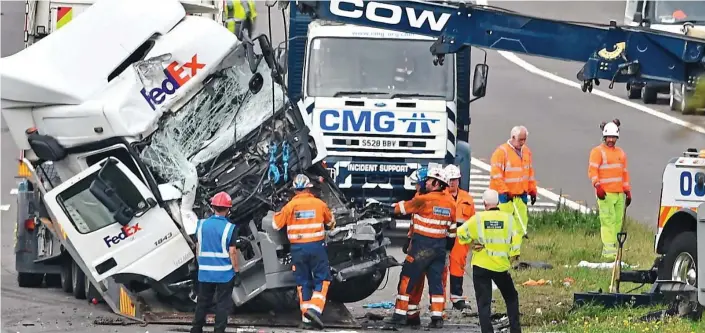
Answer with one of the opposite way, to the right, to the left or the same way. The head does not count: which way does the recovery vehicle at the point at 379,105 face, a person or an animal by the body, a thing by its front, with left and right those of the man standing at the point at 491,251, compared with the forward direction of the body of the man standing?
the opposite way

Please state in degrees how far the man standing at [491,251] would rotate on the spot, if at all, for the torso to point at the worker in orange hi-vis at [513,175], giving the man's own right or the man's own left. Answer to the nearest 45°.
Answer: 0° — they already face them

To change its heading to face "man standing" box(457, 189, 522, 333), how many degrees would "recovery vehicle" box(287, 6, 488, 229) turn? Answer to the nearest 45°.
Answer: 0° — it already faces them

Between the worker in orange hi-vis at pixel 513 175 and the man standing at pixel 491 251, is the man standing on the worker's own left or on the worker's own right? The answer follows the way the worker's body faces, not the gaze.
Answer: on the worker's own right

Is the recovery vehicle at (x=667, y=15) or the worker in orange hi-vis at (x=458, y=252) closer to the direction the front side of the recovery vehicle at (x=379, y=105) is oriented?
the worker in orange hi-vis

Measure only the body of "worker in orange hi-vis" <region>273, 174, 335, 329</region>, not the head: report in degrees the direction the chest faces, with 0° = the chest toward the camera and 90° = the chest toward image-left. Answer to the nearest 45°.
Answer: approximately 180°

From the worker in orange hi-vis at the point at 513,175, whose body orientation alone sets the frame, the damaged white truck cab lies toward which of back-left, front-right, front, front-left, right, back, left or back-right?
right

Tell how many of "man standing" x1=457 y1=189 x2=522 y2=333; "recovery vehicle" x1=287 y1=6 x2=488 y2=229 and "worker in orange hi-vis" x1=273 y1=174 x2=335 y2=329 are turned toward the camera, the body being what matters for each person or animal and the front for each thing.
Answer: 1

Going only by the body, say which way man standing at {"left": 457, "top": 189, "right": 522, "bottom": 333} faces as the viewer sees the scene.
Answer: away from the camera
